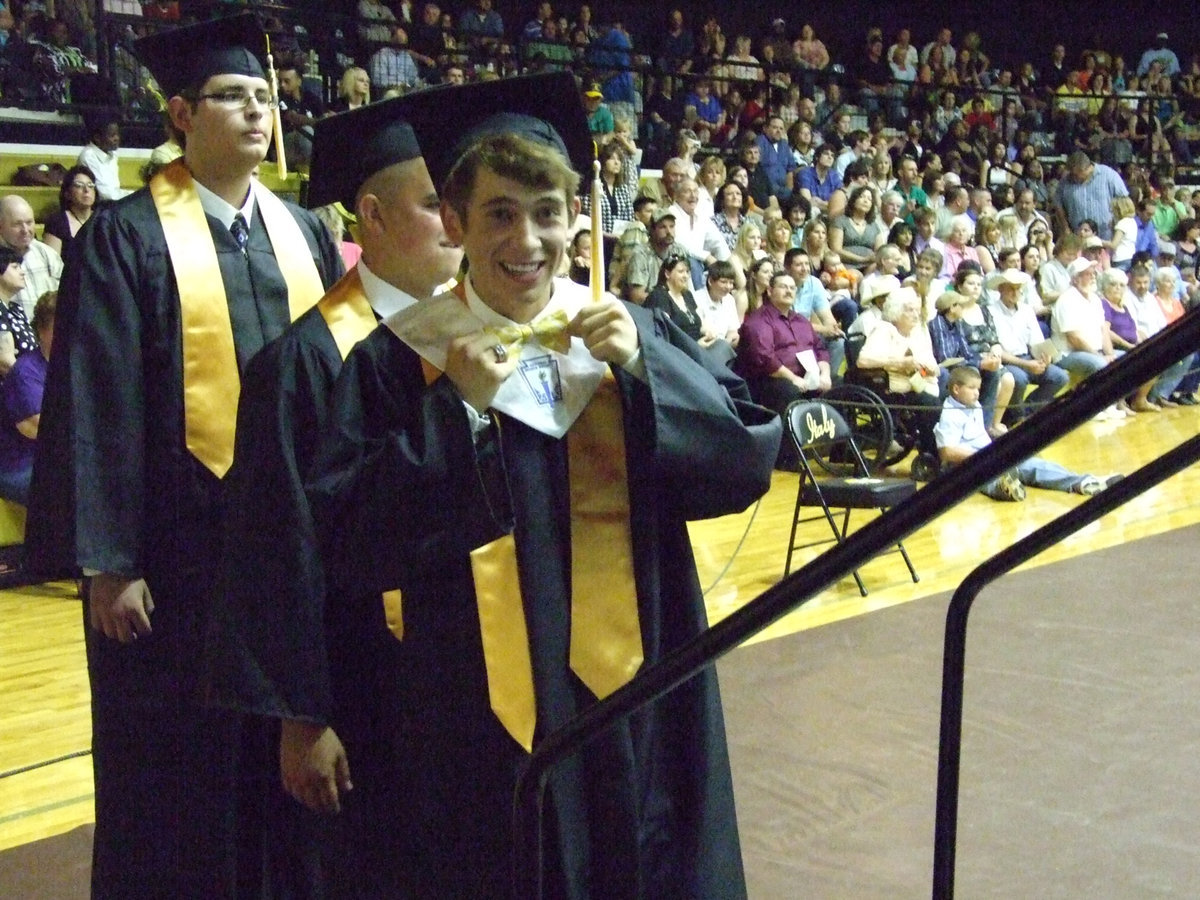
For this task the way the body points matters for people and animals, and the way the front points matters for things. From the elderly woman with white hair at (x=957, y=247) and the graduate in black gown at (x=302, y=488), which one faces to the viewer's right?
the graduate in black gown

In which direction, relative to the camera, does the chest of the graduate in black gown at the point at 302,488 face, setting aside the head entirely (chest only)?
to the viewer's right

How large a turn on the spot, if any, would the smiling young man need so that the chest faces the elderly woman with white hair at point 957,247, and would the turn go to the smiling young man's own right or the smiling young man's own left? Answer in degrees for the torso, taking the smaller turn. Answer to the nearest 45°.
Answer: approximately 180°

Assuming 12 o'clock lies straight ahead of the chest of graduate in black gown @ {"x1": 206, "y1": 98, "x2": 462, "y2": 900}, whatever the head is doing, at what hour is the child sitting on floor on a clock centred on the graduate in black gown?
The child sitting on floor is roughly at 10 o'clock from the graduate in black gown.

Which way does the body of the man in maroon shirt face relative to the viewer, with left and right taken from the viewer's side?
facing the viewer and to the right of the viewer

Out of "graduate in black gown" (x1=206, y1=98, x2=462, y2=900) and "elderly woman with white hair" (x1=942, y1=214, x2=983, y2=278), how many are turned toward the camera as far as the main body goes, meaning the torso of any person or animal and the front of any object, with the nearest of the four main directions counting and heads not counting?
1

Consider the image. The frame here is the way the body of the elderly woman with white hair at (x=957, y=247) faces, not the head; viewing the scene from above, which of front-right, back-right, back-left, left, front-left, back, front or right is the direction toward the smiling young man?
front

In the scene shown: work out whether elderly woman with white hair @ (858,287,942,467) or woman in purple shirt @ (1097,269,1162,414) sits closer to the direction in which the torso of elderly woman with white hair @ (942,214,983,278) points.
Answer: the elderly woman with white hair

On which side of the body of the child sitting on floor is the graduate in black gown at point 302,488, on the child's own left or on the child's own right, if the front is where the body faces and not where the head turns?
on the child's own right

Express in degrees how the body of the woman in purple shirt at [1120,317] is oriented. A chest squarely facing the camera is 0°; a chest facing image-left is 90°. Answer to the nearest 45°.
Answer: approximately 315°

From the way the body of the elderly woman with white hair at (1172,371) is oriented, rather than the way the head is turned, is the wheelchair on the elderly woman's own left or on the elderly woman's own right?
on the elderly woman's own right

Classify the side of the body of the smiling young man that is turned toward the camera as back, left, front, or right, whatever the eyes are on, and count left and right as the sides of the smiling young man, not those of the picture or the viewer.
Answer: front

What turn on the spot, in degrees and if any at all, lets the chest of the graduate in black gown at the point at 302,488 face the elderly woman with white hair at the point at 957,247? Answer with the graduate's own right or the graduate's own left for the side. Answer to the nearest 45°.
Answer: approximately 45° to the graduate's own left

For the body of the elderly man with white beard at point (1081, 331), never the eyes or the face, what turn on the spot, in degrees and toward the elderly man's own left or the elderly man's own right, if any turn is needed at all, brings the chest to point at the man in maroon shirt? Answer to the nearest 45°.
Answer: approximately 90° to the elderly man's own right

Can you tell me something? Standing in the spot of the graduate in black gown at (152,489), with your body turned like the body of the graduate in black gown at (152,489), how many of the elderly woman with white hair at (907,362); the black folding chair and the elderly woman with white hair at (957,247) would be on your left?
3

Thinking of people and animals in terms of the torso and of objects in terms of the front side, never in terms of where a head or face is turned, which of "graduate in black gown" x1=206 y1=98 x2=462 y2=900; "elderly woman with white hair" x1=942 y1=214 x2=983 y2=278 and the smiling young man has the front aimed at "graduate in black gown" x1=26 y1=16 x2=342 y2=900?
the elderly woman with white hair

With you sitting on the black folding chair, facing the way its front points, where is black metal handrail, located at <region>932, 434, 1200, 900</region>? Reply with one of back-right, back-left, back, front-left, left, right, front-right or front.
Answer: front-right
